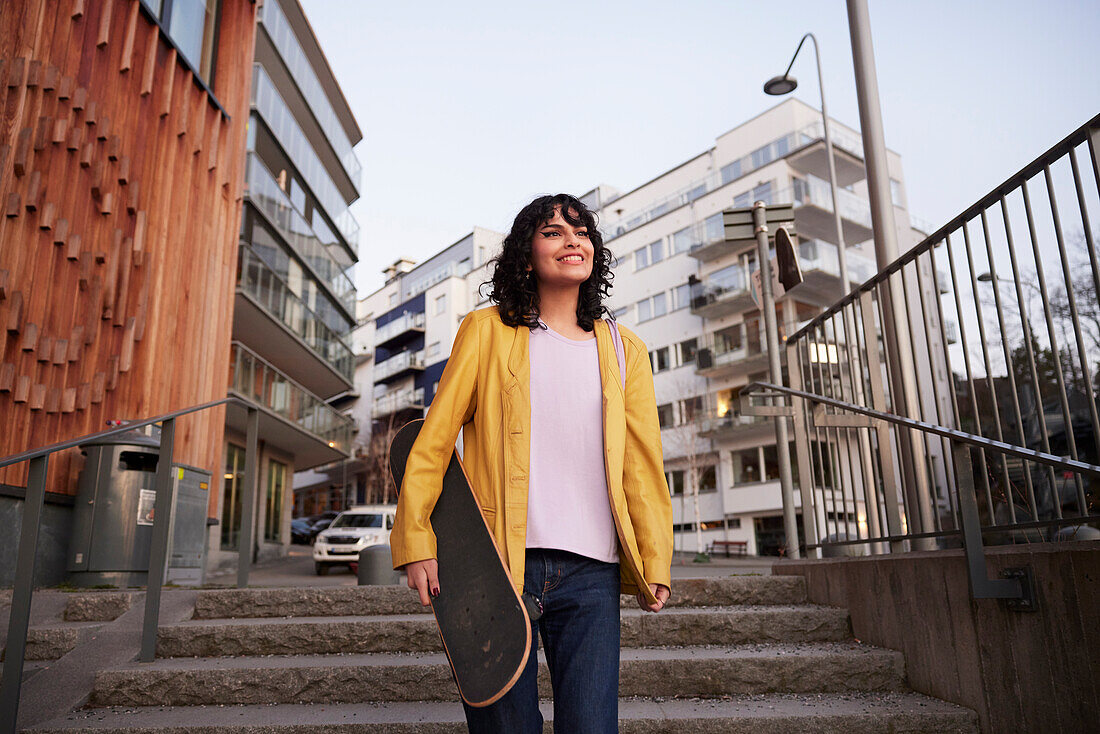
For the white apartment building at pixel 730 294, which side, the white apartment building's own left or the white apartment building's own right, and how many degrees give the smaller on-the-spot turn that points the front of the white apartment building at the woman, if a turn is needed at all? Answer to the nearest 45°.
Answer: approximately 45° to the white apartment building's own left

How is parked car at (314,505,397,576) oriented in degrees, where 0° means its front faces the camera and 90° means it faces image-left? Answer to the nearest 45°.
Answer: approximately 45°

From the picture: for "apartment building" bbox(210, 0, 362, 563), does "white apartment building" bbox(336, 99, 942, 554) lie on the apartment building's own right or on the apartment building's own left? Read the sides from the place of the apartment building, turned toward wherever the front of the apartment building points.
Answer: on the apartment building's own left

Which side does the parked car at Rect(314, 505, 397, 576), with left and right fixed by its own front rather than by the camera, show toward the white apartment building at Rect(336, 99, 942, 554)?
back

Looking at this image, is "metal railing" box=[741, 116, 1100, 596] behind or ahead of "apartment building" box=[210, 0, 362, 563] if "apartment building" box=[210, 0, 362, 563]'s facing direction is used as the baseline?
ahead

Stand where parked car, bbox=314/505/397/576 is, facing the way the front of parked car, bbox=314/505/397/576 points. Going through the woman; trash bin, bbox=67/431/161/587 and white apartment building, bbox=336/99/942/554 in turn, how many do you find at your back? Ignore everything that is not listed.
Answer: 1

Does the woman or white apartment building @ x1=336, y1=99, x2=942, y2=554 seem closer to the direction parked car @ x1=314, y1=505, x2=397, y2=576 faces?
the woman

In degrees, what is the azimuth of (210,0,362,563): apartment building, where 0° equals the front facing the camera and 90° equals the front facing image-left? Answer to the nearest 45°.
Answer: approximately 315°

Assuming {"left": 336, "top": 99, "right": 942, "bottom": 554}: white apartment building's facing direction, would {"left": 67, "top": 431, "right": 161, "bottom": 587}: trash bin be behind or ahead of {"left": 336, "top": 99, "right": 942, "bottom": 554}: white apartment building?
ahead

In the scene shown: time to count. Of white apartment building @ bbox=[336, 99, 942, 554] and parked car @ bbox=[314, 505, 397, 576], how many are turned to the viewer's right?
0

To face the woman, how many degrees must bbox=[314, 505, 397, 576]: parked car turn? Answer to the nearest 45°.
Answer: approximately 45° to its left

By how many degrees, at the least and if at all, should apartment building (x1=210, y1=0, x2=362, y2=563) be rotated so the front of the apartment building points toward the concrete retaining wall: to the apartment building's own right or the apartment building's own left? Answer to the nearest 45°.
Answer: approximately 45° to the apartment building's own right

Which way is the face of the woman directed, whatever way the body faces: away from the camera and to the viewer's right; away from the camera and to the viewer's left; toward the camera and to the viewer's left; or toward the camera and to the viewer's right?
toward the camera and to the viewer's right

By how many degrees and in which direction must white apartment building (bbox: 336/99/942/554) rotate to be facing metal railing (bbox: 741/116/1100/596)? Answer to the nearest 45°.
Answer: approximately 45° to its left
